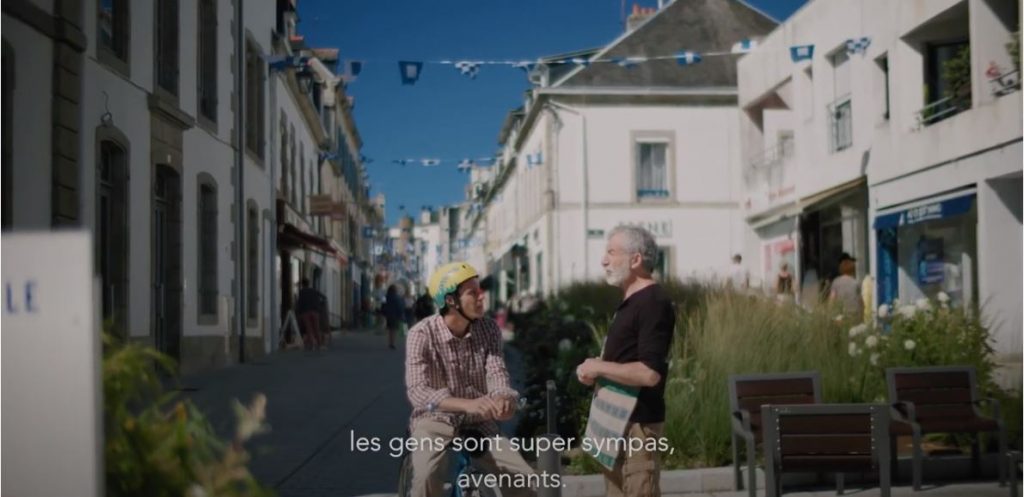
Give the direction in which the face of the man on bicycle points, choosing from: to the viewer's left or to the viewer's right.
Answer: to the viewer's right

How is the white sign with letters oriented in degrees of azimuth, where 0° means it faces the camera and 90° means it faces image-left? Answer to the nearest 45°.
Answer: approximately 0°

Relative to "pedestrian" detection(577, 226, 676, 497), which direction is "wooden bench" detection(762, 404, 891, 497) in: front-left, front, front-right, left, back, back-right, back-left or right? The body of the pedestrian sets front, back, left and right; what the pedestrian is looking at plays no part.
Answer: back-right

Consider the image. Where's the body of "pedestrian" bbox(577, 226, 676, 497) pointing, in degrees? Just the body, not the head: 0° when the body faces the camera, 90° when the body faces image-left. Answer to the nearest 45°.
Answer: approximately 90°

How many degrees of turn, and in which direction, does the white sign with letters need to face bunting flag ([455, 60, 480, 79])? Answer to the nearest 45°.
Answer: approximately 135° to its left

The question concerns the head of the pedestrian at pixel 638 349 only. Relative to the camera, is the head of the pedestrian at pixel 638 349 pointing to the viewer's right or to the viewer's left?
to the viewer's left
